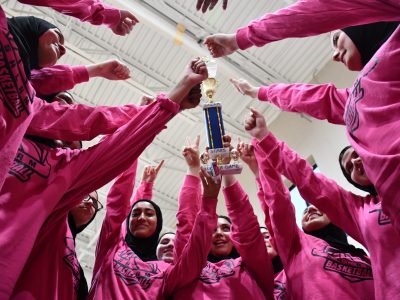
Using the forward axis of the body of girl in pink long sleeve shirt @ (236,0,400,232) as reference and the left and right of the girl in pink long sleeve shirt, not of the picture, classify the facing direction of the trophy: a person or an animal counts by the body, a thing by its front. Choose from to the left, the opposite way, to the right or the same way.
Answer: to the left

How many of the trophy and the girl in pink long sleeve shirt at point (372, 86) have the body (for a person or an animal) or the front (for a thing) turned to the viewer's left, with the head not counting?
1

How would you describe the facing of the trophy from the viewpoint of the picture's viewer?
facing the viewer

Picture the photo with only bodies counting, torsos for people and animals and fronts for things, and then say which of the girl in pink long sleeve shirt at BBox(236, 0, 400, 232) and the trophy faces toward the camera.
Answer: the trophy

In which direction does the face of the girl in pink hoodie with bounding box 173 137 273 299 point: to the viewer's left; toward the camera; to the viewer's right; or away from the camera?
toward the camera

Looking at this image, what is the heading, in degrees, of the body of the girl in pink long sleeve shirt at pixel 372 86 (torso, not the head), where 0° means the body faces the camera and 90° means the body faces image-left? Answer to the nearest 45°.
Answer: approximately 90°

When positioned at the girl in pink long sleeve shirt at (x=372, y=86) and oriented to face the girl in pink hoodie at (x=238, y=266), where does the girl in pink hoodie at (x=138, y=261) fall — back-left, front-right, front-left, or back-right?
front-left
